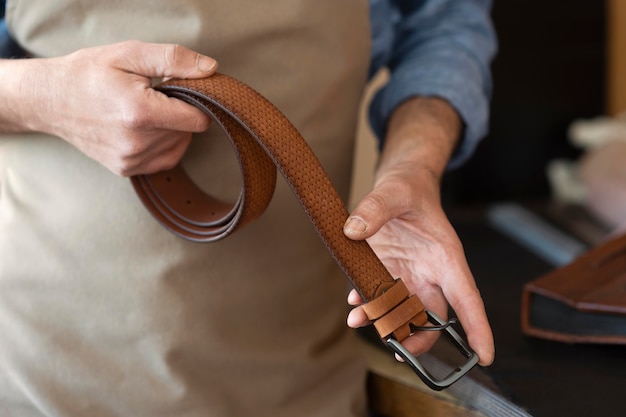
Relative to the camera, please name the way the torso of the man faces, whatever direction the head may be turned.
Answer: toward the camera
